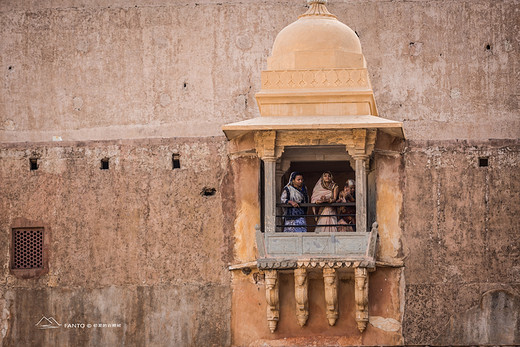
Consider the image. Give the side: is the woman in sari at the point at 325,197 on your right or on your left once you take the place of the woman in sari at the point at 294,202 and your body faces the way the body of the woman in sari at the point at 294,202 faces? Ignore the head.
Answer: on your left

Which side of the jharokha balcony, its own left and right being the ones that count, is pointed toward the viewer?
front

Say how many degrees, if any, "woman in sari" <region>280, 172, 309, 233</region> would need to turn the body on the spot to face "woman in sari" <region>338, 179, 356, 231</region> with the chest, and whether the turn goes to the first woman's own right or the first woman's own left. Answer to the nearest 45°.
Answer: approximately 45° to the first woman's own left

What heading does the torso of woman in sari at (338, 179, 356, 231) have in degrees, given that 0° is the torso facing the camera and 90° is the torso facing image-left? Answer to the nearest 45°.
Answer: approximately 45°

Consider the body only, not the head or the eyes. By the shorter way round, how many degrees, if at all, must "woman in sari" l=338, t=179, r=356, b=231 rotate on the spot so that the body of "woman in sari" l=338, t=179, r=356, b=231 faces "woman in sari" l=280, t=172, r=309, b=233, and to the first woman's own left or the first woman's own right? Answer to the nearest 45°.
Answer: approximately 45° to the first woman's own right

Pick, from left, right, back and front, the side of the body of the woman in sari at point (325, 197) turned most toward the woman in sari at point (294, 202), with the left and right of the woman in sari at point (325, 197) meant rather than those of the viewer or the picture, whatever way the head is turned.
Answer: right

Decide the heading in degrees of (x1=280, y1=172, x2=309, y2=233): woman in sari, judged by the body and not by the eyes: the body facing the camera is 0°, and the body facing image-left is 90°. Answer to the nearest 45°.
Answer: approximately 315°

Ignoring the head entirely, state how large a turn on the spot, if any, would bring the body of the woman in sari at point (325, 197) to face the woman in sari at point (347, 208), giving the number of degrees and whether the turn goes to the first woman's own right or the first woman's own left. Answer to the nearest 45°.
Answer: approximately 90° to the first woman's own left
